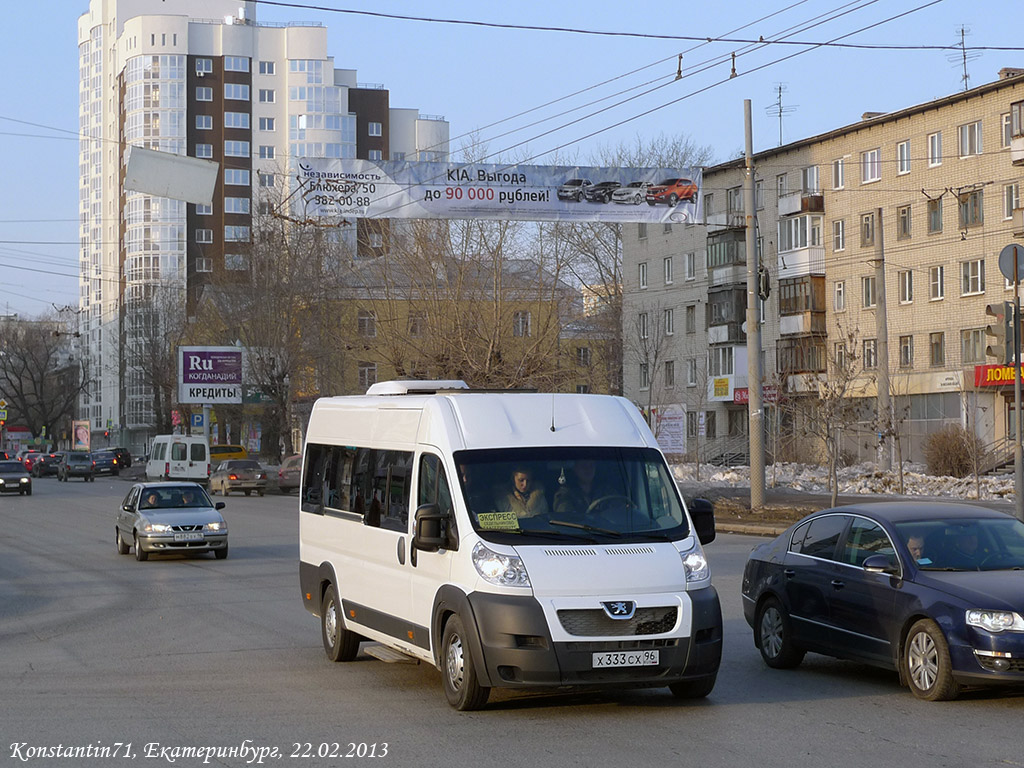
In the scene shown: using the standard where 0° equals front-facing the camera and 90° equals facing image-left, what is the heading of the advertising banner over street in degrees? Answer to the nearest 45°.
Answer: approximately 0°

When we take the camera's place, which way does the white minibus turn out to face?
facing the viewer and to the right of the viewer

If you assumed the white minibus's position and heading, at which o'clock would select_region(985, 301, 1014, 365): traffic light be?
The traffic light is roughly at 9 o'clock from the white minibus.

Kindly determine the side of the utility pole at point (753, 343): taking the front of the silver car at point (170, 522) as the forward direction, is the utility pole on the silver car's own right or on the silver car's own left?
on the silver car's own left

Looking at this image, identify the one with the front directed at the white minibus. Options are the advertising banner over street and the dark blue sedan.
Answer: the advertising banner over street

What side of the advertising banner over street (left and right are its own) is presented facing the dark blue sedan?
front

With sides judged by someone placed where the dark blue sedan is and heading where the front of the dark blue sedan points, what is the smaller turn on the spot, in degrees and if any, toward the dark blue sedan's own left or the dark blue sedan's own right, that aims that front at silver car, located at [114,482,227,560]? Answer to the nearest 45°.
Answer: approximately 180°

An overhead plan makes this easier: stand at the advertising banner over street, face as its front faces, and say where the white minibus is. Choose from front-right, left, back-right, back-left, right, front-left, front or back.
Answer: front

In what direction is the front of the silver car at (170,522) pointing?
toward the camera

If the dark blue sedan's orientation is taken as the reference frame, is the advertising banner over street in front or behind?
behind

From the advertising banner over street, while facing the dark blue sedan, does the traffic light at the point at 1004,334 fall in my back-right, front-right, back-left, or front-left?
front-left

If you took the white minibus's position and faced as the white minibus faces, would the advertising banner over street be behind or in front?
behind

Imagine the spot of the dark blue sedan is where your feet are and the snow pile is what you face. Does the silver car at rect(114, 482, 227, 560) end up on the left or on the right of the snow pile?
left
